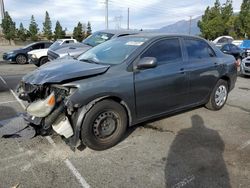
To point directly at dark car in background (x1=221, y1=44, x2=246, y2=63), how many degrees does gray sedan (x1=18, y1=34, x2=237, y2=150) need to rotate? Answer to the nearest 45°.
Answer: approximately 180°

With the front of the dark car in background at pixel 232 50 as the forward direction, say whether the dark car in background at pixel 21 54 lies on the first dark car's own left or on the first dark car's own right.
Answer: on the first dark car's own right

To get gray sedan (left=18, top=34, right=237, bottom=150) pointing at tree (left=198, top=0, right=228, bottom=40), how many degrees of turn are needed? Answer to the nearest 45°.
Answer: approximately 135° to its right

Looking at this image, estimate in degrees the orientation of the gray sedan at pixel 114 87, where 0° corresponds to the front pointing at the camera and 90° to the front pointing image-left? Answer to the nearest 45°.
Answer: approximately 45°

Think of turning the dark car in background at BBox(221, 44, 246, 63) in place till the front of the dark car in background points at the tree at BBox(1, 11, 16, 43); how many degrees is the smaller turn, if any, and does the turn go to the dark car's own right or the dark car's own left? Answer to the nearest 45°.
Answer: approximately 180°

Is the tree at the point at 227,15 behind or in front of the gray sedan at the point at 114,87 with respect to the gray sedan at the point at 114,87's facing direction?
behind

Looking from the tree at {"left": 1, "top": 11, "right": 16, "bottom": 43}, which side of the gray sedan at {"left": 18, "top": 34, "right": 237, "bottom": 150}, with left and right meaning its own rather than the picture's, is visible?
right

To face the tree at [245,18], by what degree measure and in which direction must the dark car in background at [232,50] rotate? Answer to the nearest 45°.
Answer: approximately 135° to its left

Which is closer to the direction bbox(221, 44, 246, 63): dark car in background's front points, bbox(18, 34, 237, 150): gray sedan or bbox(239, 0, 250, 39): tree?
the gray sedan
